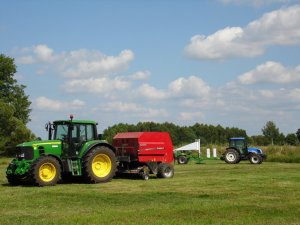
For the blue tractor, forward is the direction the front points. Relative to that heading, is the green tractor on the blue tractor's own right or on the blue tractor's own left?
on the blue tractor's own right

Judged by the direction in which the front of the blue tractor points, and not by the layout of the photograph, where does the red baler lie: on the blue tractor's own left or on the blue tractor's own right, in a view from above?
on the blue tractor's own right

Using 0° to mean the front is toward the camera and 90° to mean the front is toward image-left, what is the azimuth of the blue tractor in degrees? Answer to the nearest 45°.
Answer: approximately 270°
